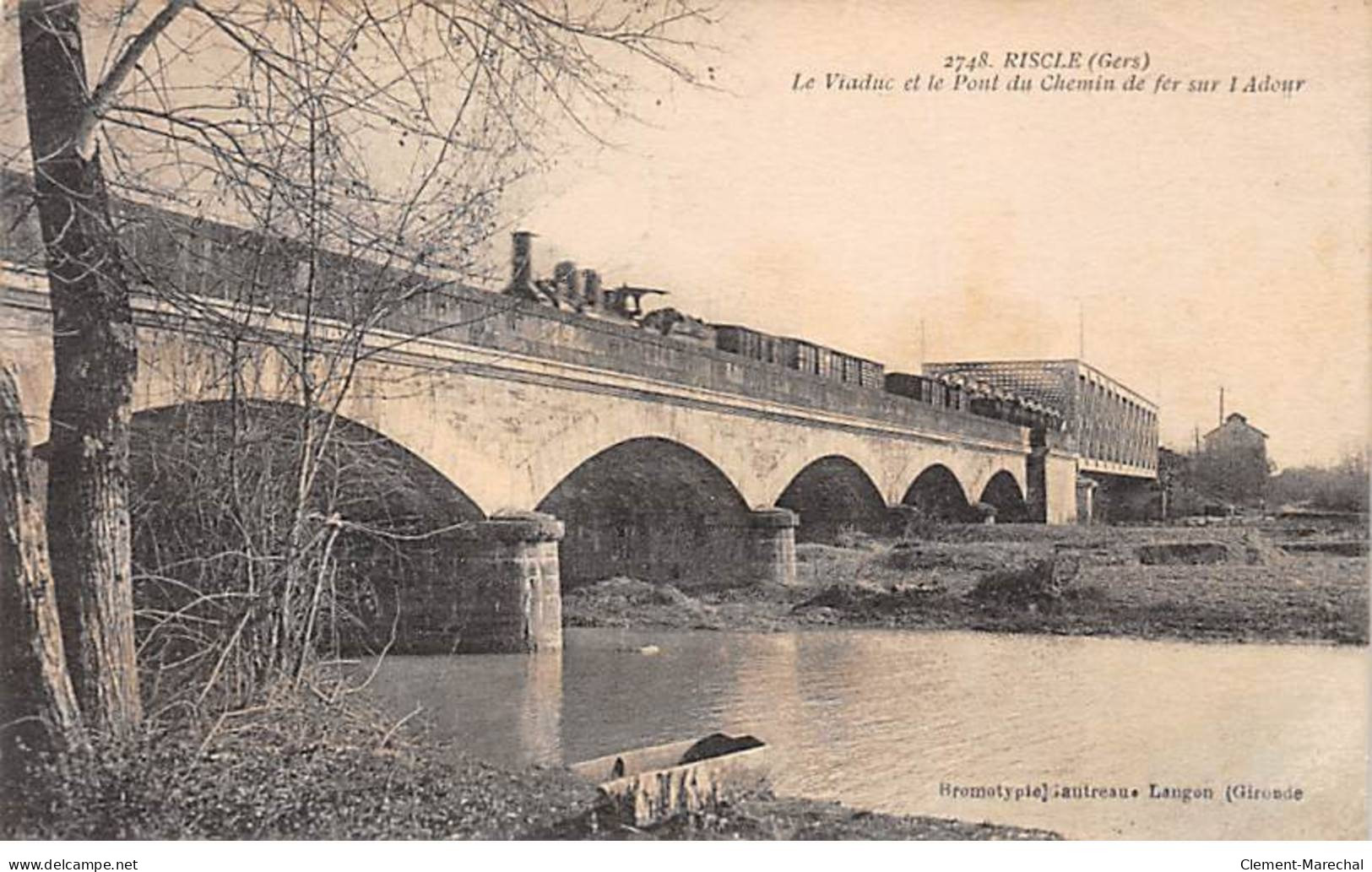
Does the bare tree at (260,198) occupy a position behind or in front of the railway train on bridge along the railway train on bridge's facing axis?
in front

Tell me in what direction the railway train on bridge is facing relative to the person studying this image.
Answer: facing the viewer and to the left of the viewer
